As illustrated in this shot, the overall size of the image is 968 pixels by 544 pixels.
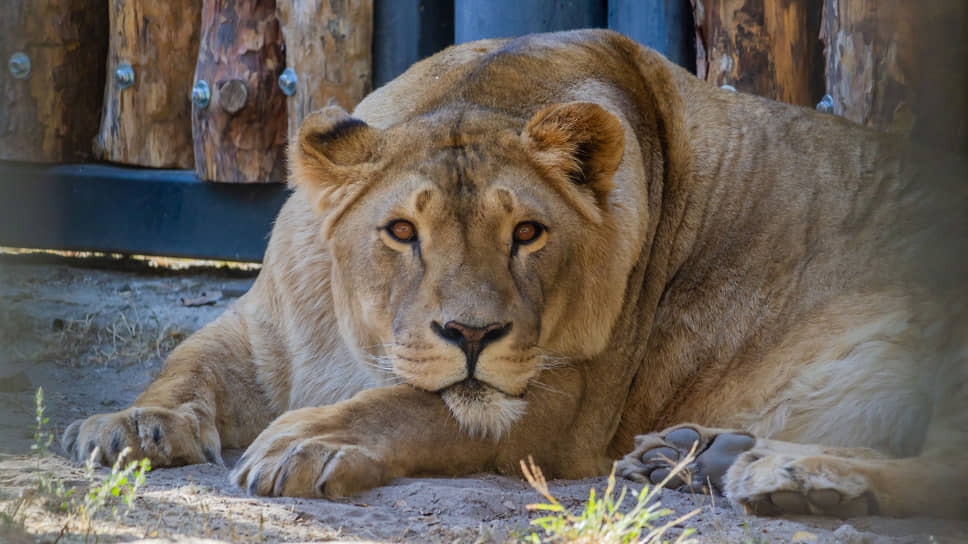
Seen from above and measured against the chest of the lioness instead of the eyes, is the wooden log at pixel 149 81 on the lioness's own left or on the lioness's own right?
on the lioness's own right

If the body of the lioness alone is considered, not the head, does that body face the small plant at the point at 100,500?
yes

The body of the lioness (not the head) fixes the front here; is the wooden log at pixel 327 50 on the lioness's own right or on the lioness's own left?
on the lioness's own right

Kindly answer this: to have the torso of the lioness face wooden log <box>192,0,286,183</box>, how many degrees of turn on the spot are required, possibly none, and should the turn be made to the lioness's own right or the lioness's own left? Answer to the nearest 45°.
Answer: approximately 90° to the lioness's own right

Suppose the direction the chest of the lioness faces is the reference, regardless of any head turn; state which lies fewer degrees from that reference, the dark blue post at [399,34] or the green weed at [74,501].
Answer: the green weed

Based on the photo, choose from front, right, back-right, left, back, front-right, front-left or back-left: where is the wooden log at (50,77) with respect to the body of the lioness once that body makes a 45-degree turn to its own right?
front-right

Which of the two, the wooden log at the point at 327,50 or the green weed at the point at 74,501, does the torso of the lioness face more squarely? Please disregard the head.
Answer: the green weed

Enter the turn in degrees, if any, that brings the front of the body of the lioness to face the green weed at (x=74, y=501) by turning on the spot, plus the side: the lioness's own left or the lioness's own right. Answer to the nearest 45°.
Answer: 0° — it already faces it

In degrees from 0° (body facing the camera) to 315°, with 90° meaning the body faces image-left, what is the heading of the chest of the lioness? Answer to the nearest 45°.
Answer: approximately 45°

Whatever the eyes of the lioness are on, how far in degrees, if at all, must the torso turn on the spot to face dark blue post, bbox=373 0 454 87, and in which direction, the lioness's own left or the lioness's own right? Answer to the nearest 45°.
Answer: approximately 90° to the lioness's own right

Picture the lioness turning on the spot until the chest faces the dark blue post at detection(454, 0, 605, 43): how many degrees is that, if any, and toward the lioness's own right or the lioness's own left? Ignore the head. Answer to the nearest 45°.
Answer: approximately 135° to the lioness's own right

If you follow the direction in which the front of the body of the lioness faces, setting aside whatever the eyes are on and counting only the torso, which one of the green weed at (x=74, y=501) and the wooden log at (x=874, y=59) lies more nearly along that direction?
the green weed

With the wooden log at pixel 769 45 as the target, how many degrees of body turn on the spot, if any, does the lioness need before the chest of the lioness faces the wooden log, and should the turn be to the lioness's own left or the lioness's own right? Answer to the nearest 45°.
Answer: approximately 180°

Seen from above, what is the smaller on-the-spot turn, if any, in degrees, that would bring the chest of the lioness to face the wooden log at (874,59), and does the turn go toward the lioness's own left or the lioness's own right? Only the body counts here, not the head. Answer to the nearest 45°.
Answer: approximately 180°

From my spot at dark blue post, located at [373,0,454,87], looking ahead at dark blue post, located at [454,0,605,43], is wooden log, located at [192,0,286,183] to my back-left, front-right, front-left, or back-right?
back-right
